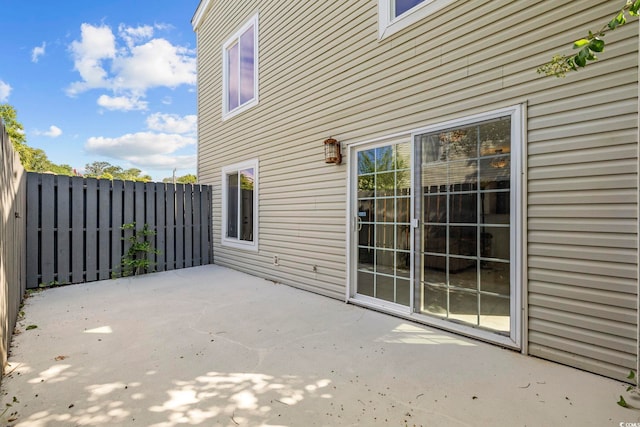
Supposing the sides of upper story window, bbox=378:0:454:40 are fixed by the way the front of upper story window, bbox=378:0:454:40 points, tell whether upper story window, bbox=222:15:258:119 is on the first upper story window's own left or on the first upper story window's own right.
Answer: on the first upper story window's own right

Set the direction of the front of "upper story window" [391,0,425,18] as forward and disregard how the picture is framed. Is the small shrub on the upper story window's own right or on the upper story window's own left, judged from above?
on the upper story window's own right

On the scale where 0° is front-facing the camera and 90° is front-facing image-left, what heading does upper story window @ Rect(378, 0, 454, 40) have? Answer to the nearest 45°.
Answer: approximately 45°

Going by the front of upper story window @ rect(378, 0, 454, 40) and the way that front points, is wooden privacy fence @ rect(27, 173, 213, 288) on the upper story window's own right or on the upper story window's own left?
on the upper story window's own right

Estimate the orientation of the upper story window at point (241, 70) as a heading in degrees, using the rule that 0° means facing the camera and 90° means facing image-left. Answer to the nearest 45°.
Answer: approximately 45°

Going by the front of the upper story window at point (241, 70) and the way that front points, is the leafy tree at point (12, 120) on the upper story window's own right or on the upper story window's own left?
on the upper story window's own right
